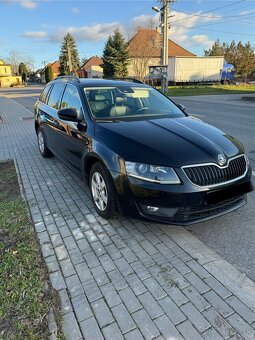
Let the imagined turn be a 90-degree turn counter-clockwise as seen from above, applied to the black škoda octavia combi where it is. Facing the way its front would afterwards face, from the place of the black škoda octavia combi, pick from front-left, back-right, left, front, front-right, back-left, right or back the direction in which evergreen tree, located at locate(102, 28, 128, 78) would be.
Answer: front-left

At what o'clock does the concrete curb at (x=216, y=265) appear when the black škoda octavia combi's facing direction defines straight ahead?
The concrete curb is roughly at 12 o'clock from the black škoda octavia combi.

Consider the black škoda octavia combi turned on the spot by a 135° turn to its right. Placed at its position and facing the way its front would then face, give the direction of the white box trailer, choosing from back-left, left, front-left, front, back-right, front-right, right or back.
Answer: right

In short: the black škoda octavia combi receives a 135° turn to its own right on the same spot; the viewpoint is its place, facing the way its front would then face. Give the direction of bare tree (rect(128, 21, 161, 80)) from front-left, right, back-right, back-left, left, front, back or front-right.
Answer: right

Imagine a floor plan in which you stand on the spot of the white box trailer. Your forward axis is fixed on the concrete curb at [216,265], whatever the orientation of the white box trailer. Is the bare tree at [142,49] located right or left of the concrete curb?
right

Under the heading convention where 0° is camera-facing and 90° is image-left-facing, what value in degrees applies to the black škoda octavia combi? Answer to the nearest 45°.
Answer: approximately 315°
